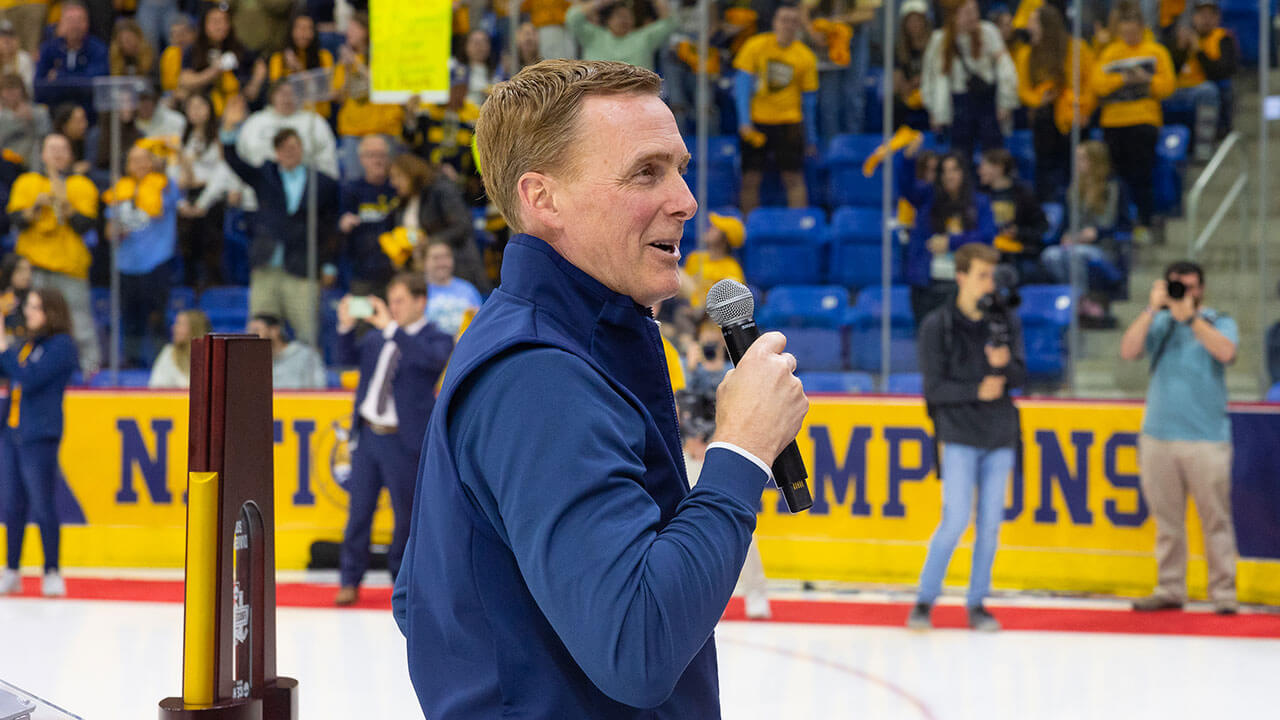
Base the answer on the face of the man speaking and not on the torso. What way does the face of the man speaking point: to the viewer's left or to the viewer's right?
to the viewer's right

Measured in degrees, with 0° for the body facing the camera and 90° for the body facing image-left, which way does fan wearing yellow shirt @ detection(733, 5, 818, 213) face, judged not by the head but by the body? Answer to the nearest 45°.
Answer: approximately 0°

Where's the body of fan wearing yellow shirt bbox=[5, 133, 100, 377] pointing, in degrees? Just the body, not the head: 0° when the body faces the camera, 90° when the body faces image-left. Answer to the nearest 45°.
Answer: approximately 0°

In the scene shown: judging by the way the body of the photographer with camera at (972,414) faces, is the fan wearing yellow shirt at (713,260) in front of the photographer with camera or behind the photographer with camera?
behind

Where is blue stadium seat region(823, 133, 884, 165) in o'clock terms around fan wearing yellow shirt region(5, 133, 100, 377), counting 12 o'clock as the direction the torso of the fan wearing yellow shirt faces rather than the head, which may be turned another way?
The blue stadium seat is roughly at 10 o'clock from the fan wearing yellow shirt.

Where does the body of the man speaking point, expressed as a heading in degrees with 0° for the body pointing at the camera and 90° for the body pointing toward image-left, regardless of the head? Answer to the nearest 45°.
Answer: approximately 270°

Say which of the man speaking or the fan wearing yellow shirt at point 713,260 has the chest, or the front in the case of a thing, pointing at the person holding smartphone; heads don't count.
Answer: the fan wearing yellow shirt

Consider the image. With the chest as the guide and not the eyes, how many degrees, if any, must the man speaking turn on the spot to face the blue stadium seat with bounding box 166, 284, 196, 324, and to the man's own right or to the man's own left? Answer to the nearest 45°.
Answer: approximately 90° to the man's own left

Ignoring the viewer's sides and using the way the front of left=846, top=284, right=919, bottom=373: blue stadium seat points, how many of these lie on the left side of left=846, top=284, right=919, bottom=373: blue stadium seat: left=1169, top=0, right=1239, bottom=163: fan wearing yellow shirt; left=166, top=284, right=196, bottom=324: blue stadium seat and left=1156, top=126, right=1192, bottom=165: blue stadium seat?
2

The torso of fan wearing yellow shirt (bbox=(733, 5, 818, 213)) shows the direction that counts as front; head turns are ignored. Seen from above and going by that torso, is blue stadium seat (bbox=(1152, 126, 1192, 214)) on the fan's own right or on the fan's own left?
on the fan's own left

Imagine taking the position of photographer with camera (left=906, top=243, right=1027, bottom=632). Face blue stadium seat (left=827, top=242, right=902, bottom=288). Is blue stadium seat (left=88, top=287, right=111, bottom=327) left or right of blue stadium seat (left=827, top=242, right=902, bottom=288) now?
left
